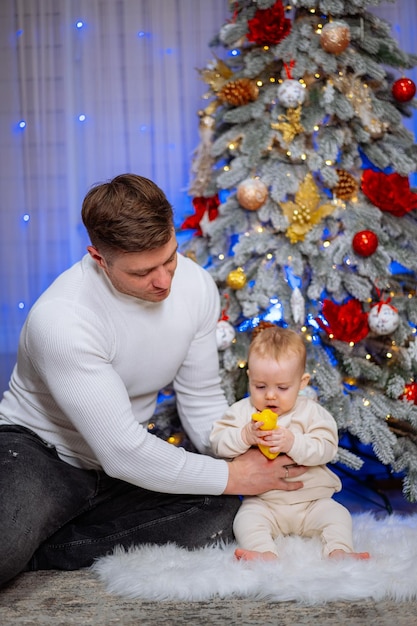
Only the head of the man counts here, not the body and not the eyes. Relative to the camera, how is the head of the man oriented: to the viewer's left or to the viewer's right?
to the viewer's right

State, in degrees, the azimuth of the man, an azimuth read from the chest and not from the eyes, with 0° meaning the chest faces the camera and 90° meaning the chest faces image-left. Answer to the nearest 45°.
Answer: approximately 315°

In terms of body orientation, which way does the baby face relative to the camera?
toward the camera

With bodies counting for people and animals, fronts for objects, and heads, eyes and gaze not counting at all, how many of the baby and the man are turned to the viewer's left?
0

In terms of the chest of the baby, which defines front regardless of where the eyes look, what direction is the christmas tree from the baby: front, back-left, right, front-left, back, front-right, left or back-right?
back
